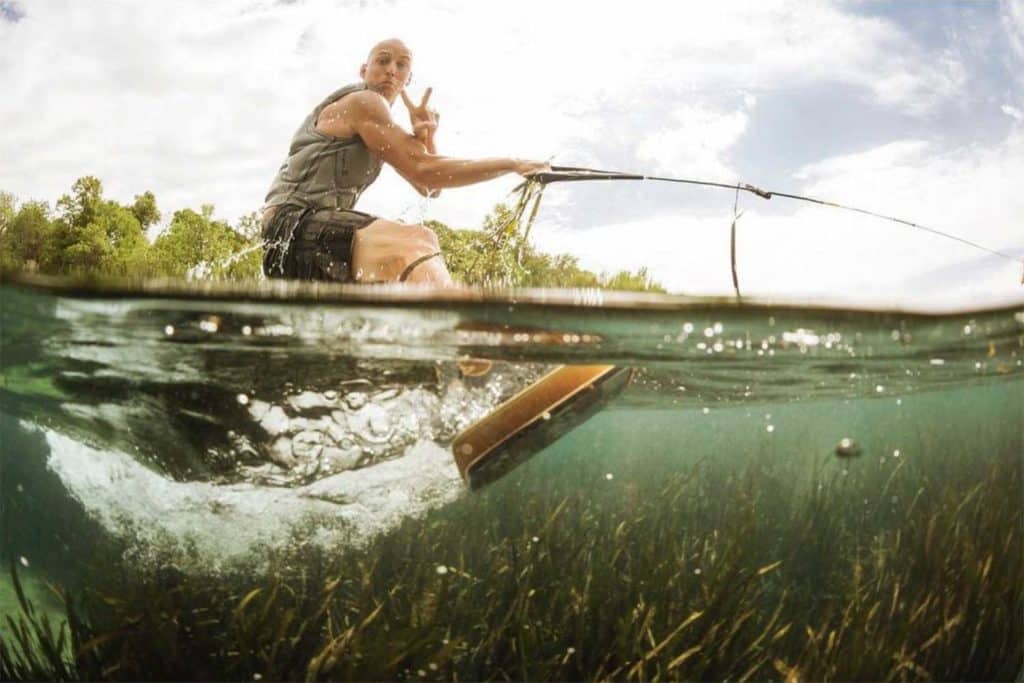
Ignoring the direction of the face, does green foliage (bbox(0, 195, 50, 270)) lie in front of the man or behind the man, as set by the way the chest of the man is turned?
behind

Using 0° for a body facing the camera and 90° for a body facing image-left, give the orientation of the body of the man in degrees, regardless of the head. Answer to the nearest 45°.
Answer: approximately 270°
